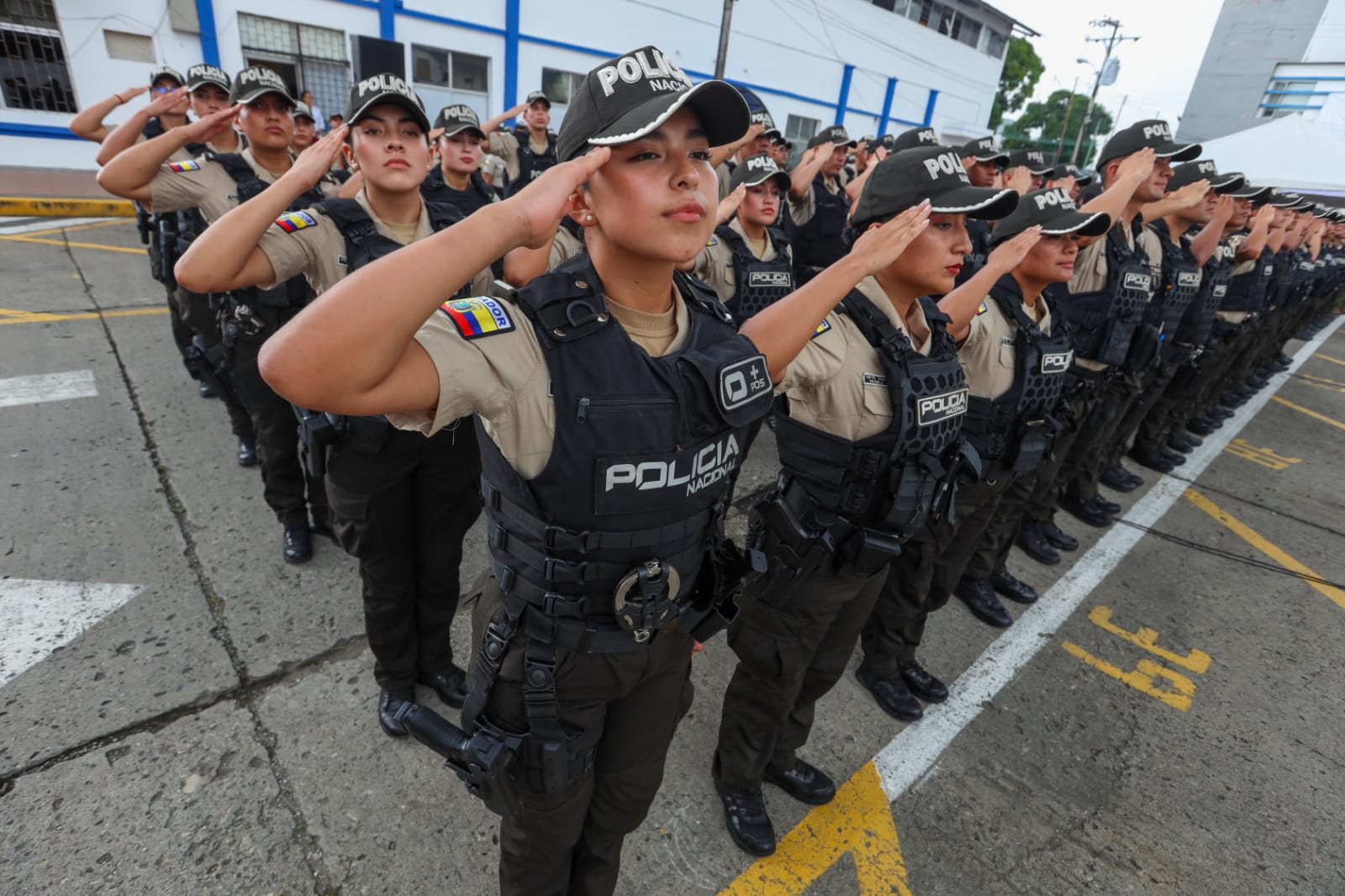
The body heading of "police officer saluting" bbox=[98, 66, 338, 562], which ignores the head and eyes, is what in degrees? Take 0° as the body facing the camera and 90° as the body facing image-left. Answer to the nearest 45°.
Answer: approximately 315°

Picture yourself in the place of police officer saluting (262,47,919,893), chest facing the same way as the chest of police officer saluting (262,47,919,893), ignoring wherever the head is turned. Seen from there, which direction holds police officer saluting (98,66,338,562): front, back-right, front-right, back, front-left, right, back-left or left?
back

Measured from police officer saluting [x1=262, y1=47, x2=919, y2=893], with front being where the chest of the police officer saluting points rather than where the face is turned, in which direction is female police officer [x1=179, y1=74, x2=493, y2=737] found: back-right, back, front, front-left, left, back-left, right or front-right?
back

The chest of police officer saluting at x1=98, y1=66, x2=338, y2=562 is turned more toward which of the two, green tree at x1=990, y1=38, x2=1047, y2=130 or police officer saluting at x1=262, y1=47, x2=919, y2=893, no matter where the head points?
the police officer saluting

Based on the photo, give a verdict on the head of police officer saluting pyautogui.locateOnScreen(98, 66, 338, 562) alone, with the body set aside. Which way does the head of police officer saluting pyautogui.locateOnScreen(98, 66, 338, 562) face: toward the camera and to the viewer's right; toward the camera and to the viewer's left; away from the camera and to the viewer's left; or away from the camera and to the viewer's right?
toward the camera and to the viewer's right

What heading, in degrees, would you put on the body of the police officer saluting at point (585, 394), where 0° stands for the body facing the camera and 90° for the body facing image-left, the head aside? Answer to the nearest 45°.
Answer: approximately 315°

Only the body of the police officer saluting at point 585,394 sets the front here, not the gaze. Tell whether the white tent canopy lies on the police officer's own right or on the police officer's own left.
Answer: on the police officer's own left

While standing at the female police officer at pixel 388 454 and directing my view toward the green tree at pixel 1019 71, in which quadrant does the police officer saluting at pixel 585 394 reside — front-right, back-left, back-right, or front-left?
back-right

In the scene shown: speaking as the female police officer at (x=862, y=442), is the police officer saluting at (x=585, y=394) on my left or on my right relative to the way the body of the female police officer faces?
on my right

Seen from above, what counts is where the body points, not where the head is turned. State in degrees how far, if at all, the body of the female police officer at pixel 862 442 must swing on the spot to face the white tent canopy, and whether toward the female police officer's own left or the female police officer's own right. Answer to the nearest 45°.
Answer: approximately 135° to the female police officer's own left

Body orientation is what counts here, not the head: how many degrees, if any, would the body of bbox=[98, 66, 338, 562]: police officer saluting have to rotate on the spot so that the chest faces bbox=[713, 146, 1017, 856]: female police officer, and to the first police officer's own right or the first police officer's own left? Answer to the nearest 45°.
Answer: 0° — they already face them

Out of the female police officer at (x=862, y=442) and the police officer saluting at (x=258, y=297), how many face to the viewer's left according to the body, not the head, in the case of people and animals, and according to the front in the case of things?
0
